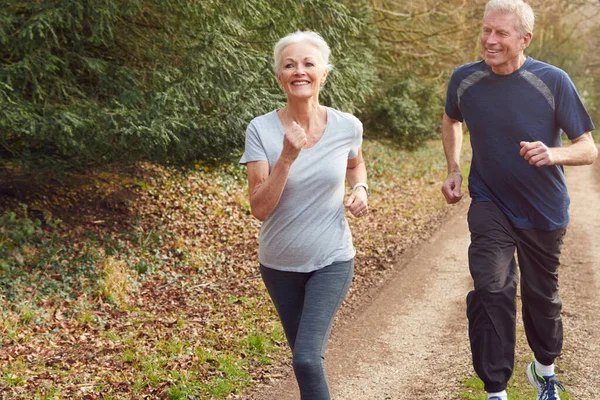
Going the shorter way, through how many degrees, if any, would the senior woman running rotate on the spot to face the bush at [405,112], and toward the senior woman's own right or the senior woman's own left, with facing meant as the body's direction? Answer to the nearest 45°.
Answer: approximately 180°

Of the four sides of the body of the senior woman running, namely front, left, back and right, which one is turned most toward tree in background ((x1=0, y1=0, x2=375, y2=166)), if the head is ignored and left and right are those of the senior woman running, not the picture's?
back

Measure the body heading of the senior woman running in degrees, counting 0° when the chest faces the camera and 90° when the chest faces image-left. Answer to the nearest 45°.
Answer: approximately 0°
